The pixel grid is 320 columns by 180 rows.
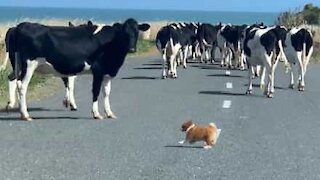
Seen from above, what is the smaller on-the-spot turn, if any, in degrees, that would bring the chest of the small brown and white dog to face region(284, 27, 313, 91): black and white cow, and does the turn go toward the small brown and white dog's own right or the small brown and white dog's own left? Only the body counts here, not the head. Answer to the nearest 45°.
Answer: approximately 90° to the small brown and white dog's own right

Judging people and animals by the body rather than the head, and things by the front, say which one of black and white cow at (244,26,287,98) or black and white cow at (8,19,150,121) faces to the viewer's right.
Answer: black and white cow at (8,19,150,121)

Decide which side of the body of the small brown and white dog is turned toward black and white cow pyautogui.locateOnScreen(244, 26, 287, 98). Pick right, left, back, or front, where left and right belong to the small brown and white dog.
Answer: right

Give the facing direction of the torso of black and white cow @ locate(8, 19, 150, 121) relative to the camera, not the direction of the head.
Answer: to the viewer's right

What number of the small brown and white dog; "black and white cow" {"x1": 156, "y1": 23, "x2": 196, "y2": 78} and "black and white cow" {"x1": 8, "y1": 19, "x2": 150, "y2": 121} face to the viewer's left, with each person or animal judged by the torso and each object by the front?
1

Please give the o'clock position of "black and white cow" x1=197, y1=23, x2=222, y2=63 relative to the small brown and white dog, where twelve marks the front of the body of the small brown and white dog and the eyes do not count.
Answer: The black and white cow is roughly at 3 o'clock from the small brown and white dog.

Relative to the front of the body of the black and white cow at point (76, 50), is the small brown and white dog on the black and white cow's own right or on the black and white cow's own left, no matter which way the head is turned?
on the black and white cow's own right

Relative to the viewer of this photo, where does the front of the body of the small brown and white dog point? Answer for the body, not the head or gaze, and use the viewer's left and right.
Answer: facing to the left of the viewer

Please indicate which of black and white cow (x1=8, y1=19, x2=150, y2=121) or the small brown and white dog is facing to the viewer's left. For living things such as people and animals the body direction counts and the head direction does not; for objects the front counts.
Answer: the small brown and white dog
